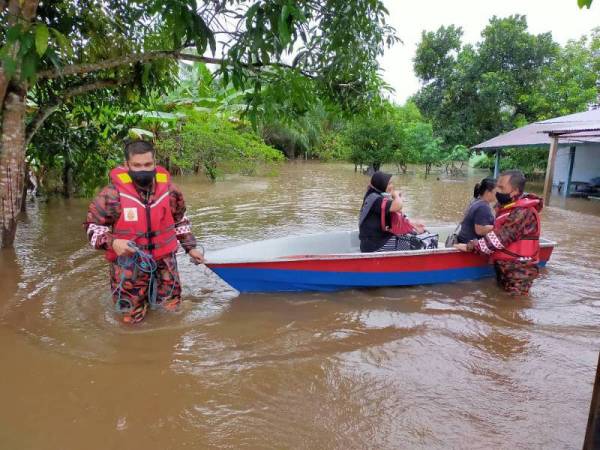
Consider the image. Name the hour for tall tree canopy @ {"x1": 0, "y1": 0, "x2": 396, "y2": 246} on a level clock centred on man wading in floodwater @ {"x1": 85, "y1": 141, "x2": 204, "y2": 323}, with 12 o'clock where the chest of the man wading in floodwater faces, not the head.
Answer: The tall tree canopy is roughly at 6 o'clock from the man wading in floodwater.

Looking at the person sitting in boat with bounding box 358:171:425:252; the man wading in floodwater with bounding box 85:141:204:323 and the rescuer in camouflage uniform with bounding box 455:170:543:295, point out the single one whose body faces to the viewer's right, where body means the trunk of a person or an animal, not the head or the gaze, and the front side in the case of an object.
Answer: the person sitting in boat

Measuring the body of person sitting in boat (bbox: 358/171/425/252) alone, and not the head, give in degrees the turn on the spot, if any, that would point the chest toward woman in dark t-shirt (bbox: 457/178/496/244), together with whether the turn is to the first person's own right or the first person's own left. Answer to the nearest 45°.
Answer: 0° — they already face them

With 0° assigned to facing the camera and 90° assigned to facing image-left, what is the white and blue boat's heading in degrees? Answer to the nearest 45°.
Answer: approximately 90°

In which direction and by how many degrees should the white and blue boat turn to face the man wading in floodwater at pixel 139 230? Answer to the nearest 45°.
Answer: approximately 45° to its left

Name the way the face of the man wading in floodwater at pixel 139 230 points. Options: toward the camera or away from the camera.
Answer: toward the camera

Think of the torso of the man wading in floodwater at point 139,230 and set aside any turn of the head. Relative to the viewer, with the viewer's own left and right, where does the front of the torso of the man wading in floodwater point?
facing the viewer

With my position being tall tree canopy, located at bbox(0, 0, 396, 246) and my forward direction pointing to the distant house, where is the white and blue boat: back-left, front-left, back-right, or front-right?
front-right
